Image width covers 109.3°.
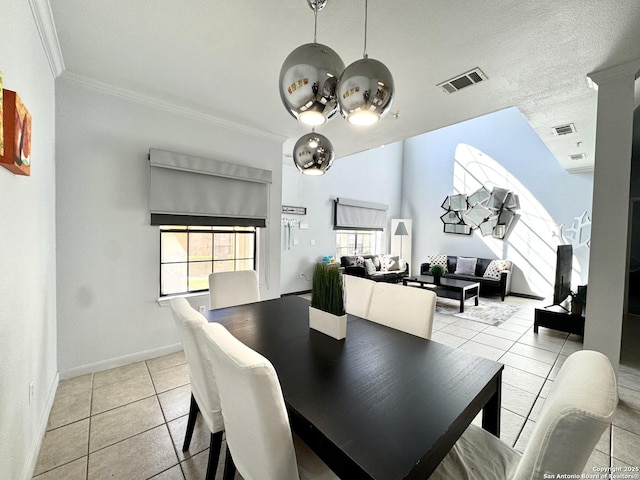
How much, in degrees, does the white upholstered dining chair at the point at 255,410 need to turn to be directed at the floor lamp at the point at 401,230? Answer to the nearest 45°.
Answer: approximately 45° to its left

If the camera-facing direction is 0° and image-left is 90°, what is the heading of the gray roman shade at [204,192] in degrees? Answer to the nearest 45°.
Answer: approximately 315°

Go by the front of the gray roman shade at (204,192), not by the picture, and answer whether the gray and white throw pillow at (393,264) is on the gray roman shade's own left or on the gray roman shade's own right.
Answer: on the gray roman shade's own left

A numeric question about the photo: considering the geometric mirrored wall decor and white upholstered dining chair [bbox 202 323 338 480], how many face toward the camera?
1

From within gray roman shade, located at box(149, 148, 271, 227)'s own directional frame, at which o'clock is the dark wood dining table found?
The dark wood dining table is roughly at 1 o'clock from the gray roman shade.

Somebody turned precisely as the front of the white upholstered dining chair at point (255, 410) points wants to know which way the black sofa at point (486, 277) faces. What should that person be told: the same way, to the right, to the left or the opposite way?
the opposite way
